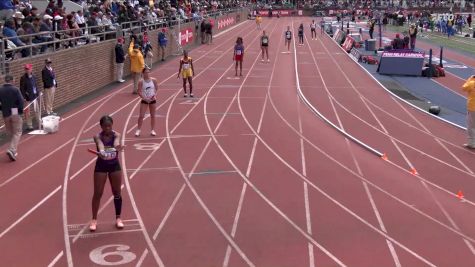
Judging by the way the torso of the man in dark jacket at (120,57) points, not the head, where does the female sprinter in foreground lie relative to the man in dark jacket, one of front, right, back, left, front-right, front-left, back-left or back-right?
right

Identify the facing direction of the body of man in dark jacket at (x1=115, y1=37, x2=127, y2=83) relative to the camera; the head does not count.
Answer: to the viewer's right

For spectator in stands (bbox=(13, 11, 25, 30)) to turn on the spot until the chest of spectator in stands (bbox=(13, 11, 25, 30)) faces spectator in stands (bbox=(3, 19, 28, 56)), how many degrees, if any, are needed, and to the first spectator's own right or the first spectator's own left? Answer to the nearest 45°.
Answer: approximately 45° to the first spectator's own right

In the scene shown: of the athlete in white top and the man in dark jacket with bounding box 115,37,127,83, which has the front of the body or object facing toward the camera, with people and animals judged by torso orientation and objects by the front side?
the athlete in white top

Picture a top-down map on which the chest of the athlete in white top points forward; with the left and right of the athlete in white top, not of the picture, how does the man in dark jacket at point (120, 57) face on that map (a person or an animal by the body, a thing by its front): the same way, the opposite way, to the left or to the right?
to the left

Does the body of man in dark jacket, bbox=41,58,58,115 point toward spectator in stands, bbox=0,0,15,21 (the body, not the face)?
no

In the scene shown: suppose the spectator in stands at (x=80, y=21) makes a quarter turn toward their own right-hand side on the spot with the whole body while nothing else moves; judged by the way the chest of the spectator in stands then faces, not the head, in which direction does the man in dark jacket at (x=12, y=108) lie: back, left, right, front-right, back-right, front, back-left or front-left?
front-left

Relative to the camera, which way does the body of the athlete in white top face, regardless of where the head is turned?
toward the camera

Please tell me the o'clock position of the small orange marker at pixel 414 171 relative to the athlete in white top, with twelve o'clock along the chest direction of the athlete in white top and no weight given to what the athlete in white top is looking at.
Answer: The small orange marker is roughly at 10 o'clock from the athlete in white top.

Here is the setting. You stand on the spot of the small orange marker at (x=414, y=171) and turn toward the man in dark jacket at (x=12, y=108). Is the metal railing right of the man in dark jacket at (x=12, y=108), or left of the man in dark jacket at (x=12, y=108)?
right
